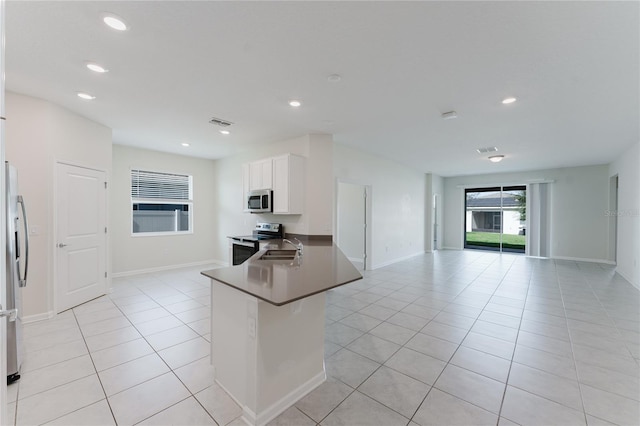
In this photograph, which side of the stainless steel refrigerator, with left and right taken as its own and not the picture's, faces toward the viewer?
right

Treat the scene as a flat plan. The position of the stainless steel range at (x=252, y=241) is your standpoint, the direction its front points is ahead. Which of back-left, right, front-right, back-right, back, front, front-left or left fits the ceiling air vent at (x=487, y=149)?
back-left

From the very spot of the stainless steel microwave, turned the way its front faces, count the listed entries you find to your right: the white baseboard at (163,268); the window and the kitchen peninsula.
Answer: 2

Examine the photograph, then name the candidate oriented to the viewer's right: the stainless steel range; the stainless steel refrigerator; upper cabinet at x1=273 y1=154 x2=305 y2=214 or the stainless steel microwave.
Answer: the stainless steel refrigerator

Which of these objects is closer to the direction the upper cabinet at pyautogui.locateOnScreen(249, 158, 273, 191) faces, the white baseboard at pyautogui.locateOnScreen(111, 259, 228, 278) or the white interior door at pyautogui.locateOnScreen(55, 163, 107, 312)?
the white interior door

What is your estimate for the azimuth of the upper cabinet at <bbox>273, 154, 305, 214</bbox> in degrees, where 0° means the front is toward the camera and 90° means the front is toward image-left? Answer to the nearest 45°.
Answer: approximately 45°

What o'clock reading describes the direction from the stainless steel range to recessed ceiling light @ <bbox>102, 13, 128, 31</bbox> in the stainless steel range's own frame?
The recessed ceiling light is roughly at 11 o'clock from the stainless steel range.

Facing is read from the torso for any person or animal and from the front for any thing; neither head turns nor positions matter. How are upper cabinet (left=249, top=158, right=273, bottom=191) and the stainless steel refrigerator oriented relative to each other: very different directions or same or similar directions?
very different directions

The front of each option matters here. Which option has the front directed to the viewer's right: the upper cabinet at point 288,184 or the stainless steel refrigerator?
the stainless steel refrigerator

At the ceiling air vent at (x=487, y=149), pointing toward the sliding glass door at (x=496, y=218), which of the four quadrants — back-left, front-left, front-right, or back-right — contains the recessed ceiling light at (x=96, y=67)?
back-left
